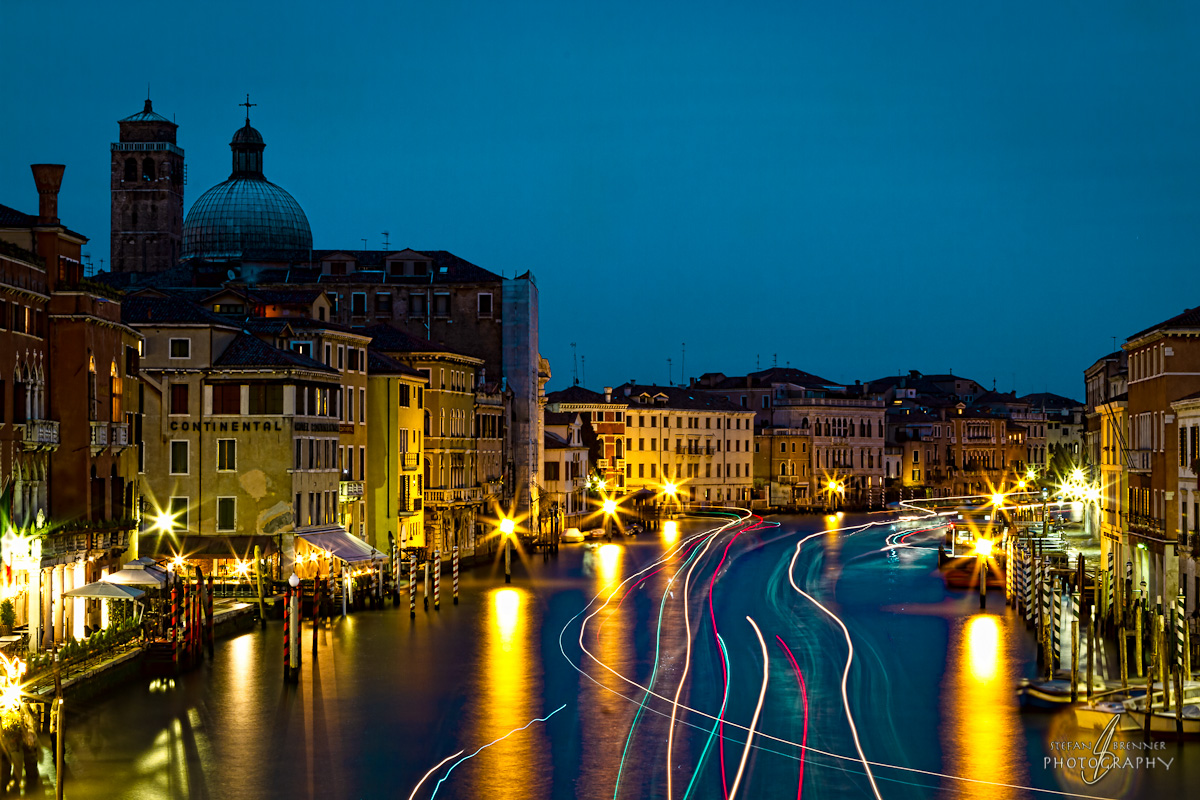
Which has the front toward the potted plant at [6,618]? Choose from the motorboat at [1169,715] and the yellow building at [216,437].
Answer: the motorboat

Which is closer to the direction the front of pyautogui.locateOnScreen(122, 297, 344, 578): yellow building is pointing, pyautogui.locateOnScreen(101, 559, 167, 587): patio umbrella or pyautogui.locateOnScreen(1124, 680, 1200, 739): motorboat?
the motorboat

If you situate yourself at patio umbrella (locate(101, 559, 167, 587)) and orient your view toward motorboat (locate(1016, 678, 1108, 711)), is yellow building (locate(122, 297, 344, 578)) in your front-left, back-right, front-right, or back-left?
back-left

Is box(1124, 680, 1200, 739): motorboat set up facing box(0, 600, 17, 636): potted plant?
yes

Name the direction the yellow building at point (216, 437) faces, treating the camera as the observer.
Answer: facing to the right of the viewer

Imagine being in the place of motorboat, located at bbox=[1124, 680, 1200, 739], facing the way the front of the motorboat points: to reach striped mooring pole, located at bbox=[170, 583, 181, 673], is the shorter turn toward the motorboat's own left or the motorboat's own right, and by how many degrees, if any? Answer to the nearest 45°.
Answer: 0° — it already faces it

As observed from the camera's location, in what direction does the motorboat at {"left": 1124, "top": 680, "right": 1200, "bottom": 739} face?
facing to the left of the viewer

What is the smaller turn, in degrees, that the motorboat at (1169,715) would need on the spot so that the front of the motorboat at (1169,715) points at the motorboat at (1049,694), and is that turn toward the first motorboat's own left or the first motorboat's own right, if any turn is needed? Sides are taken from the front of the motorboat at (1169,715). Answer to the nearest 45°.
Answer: approximately 45° to the first motorboat's own right
